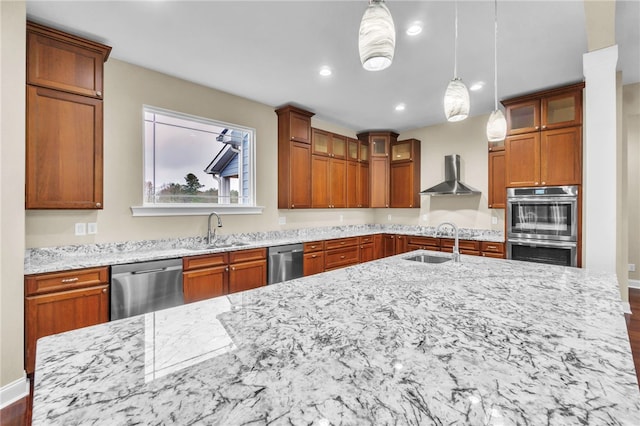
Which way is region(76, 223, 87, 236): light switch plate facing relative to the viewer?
toward the camera

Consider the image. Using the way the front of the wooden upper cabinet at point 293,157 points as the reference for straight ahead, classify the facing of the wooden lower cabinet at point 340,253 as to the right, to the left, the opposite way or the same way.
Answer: the same way

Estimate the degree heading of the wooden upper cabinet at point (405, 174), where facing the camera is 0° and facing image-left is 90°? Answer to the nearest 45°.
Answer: approximately 45°

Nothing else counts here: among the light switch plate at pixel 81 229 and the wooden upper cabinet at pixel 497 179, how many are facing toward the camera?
2

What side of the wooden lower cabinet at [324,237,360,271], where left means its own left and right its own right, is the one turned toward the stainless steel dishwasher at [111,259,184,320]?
right

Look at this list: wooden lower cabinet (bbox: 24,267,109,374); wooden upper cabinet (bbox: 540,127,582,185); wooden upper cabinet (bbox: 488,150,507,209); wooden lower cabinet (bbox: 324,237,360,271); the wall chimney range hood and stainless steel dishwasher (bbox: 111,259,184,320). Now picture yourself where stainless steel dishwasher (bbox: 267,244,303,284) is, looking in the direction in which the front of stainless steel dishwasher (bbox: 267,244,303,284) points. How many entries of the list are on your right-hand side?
2

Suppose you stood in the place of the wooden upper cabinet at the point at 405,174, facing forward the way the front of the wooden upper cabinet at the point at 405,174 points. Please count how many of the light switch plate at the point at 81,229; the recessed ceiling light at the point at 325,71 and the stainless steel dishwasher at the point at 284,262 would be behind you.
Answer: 0

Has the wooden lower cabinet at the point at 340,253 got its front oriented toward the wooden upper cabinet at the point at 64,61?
no

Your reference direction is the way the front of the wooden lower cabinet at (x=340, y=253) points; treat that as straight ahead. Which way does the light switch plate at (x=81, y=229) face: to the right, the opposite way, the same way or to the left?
the same way

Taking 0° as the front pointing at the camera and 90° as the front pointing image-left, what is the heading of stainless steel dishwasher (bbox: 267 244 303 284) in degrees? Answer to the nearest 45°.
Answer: approximately 315°

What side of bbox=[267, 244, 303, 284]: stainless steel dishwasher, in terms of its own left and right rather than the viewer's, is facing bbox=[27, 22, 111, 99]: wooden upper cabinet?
right

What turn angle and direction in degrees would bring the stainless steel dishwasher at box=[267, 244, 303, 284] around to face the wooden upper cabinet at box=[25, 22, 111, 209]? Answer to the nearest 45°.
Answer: approximately 90° to its right

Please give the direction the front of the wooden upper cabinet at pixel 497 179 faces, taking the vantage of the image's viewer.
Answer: facing the viewer

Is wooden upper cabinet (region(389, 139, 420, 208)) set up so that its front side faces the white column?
no
